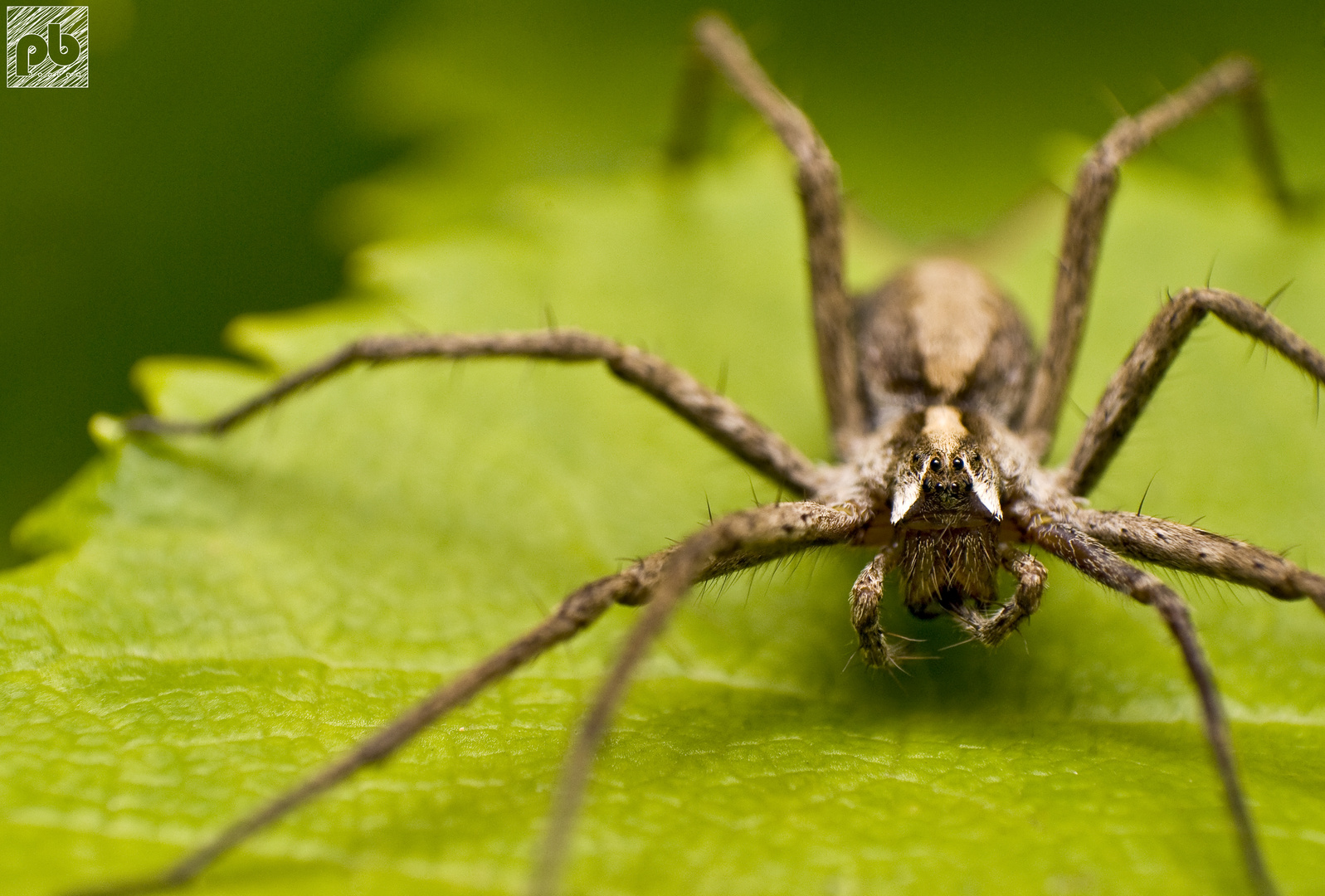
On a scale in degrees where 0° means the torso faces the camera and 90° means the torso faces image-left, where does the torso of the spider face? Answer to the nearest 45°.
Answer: approximately 0°
